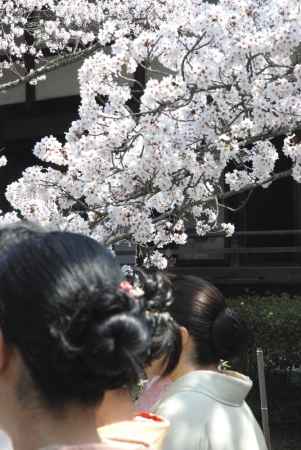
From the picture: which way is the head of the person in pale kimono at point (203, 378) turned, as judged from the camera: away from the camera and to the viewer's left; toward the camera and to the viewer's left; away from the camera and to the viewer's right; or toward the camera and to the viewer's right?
away from the camera and to the viewer's left

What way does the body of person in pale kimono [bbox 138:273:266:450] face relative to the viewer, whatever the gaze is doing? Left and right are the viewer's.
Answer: facing away from the viewer and to the left of the viewer

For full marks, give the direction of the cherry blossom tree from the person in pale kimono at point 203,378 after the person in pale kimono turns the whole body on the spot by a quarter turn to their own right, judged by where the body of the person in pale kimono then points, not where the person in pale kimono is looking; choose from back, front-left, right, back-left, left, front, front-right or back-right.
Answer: front-left
